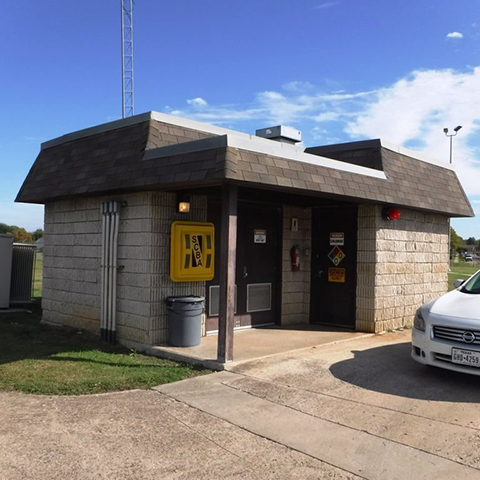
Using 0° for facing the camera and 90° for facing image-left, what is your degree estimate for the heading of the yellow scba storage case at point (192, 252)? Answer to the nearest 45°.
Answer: approximately 315°

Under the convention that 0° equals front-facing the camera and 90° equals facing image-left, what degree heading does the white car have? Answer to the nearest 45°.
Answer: approximately 45°

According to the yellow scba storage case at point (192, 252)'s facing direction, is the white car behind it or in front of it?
in front

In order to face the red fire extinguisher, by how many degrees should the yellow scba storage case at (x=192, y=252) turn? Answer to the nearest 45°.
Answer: approximately 90° to its left

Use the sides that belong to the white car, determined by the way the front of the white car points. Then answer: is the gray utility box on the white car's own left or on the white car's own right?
on the white car's own right

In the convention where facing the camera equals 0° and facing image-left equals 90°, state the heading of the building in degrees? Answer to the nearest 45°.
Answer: approximately 315°

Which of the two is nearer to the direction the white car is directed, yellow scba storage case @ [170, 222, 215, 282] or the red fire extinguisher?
the yellow scba storage case

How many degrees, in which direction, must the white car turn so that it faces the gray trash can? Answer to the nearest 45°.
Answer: approximately 45° to its right

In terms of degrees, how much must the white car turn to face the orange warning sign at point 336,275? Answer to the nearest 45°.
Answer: approximately 90° to its right
